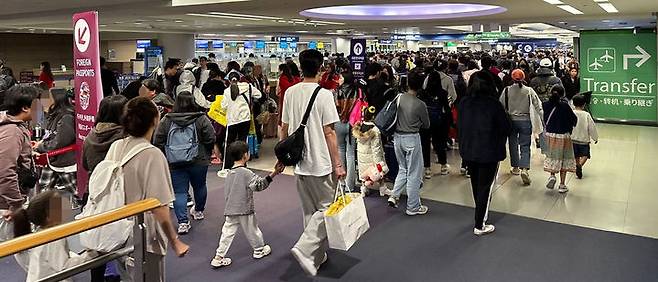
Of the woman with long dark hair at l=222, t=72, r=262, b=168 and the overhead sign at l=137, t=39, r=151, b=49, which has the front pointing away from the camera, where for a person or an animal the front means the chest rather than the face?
the woman with long dark hair

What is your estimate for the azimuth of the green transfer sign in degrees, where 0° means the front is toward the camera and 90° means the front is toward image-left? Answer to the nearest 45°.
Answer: approximately 0°

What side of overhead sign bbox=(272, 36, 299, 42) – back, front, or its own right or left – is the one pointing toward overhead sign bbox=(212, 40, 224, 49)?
right

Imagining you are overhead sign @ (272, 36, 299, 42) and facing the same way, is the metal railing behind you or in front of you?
in front

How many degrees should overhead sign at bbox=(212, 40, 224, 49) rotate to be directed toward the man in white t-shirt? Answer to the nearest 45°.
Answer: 0° — it already faces them

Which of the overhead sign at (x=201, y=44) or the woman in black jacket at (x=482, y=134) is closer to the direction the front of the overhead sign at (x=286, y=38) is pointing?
the woman in black jacket

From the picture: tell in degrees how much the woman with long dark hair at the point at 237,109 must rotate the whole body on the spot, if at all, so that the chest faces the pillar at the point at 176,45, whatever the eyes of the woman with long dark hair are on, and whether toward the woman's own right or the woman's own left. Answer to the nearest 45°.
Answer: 0° — they already face it

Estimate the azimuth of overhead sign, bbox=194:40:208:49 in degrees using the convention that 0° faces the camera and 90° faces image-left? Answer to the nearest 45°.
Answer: approximately 0°

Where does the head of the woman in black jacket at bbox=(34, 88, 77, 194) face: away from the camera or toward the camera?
away from the camera

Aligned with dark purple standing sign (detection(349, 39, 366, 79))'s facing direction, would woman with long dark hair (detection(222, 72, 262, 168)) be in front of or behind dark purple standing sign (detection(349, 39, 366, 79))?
in front

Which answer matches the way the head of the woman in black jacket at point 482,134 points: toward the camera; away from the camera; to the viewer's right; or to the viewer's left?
away from the camera
